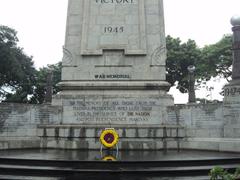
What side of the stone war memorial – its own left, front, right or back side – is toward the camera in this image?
front

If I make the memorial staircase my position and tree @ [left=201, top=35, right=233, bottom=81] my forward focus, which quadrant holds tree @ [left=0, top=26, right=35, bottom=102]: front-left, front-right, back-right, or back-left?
front-left

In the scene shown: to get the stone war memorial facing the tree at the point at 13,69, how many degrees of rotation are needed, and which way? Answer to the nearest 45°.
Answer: approximately 135° to its right

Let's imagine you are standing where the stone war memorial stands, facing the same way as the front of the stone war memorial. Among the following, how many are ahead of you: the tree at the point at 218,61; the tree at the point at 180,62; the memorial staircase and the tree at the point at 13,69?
1

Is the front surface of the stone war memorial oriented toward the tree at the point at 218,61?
no

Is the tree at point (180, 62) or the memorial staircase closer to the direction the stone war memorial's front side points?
the memorial staircase

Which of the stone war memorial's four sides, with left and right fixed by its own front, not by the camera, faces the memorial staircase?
front

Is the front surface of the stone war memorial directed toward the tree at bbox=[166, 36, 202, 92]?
no
